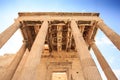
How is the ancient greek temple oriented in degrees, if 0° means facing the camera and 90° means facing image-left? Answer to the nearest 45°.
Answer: approximately 0°
